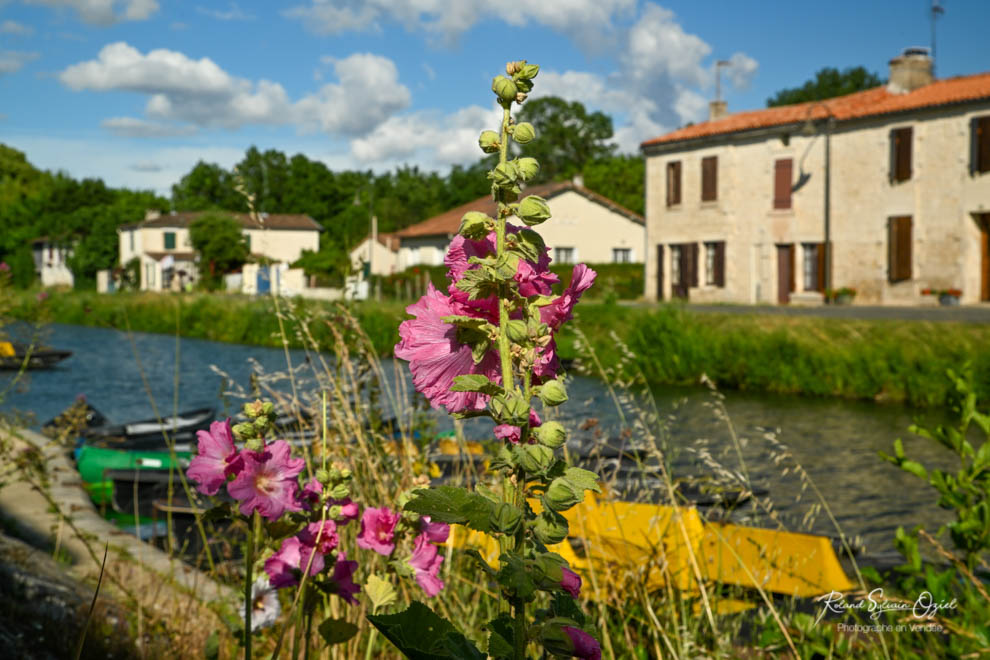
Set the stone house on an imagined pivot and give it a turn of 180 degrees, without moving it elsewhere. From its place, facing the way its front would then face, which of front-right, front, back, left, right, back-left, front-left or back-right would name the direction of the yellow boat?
back-right

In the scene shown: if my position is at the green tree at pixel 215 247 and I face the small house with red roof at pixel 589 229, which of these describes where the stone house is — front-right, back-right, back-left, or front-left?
front-right

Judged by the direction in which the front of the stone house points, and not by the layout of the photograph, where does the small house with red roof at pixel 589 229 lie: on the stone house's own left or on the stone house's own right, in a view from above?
on the stone house's own right

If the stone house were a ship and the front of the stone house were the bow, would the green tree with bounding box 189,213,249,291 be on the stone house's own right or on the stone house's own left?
on the stone house's own right

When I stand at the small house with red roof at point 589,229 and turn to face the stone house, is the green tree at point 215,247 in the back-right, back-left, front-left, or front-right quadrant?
back-right

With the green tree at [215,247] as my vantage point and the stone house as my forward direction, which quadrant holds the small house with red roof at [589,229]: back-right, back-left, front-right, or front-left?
front-left

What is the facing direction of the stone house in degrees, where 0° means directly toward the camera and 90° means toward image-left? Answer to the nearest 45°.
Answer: approximately 45°
